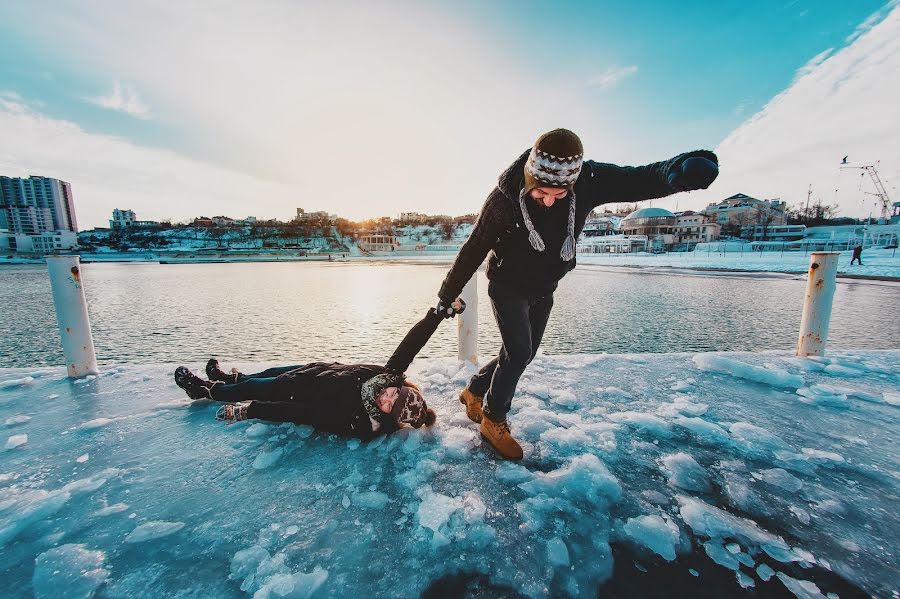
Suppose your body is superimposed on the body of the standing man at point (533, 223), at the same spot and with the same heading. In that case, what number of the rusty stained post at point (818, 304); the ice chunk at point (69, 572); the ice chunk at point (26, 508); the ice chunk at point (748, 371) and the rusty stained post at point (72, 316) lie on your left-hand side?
2

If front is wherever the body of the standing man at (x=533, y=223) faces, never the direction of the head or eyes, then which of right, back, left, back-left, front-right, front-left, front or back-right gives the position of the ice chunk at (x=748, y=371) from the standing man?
left

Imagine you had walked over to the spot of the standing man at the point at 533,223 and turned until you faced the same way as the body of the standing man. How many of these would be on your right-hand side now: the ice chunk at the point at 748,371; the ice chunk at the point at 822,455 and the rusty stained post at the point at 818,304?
0

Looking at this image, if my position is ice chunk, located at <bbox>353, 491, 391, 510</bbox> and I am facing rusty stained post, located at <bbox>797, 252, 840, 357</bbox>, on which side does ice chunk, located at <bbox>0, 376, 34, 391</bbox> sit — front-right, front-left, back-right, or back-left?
back-left

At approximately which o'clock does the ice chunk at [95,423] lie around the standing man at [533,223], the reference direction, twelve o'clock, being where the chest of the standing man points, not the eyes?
The ice chunk is roughly at 4 o'clock from the standing man.

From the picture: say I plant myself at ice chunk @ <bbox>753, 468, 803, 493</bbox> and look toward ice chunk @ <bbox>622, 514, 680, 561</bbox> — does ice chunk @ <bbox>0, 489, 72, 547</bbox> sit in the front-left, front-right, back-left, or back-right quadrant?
front-right

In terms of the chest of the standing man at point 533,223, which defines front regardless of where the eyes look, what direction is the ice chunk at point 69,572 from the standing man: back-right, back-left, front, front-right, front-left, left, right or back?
right

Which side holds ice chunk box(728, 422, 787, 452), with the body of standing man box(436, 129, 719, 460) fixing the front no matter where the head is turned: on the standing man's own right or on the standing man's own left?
on the standing man's own left

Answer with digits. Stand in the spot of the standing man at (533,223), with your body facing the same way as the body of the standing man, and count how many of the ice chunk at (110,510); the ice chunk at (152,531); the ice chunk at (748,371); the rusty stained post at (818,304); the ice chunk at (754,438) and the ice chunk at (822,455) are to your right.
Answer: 2

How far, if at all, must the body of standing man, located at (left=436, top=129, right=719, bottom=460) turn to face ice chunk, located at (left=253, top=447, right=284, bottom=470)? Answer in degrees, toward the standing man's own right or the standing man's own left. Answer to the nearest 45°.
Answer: approximately 90° to the standing man's own right

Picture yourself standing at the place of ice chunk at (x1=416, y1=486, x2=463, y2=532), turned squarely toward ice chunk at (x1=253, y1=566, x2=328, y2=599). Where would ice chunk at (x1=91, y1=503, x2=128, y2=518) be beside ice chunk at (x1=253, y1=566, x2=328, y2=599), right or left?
right

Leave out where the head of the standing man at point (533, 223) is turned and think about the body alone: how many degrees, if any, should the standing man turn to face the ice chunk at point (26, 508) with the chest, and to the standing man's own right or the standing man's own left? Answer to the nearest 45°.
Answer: approximately 90° to the standing man's own right

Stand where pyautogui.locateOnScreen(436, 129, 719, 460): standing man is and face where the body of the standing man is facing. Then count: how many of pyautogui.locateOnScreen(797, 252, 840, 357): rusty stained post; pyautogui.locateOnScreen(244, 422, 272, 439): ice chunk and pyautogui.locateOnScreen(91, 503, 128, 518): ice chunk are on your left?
1

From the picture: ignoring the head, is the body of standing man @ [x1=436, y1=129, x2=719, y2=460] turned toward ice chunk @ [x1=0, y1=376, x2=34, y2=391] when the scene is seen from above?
no

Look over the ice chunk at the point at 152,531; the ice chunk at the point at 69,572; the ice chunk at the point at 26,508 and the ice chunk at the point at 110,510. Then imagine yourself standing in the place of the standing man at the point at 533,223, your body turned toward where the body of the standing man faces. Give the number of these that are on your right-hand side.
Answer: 4
